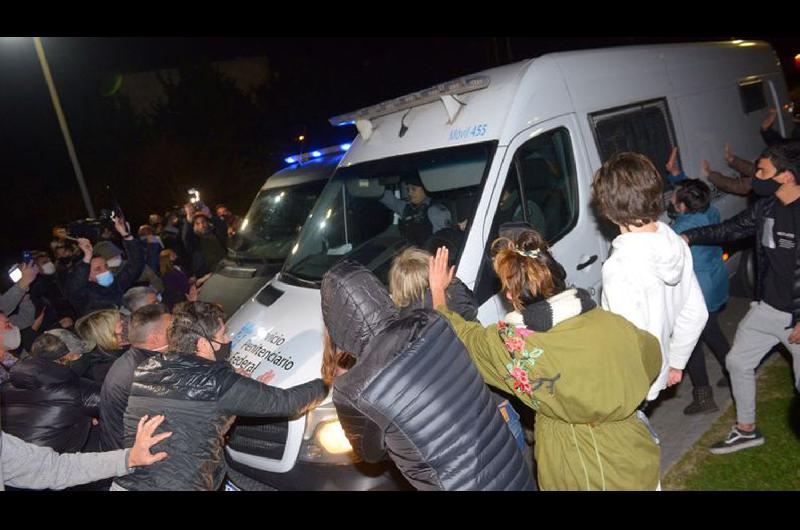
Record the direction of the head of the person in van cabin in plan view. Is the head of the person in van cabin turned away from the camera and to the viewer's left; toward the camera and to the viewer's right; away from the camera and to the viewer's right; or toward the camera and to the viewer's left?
toward the camera and to the viewer's left

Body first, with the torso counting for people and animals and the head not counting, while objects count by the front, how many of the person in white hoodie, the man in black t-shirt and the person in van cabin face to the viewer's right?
0

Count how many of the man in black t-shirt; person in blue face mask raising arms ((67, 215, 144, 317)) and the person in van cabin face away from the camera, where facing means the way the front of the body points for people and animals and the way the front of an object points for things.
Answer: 0

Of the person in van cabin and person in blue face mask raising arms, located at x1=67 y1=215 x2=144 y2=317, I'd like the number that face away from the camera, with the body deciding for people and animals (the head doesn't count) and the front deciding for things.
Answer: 0

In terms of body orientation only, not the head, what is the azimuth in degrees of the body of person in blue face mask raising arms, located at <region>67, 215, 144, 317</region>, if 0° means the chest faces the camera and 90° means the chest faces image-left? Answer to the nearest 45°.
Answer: approximately 315°

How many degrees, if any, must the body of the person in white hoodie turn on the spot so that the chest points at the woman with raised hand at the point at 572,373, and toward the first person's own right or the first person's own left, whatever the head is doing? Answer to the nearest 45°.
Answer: approximately 90° to the first person's own left

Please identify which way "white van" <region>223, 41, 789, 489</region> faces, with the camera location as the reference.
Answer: facing the viewer and to the left of the viewer

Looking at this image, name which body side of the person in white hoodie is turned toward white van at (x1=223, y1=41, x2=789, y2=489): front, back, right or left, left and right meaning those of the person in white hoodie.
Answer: front

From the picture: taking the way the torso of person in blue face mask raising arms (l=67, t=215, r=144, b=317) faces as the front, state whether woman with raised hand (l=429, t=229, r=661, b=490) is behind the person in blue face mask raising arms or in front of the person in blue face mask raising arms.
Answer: in front

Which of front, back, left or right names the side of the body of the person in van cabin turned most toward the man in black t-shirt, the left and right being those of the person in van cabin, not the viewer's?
left

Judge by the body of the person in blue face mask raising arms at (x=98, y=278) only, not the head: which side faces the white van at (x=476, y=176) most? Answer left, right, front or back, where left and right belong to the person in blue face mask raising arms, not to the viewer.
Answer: front

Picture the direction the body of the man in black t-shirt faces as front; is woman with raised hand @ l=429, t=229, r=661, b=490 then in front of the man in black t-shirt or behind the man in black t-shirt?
in front
